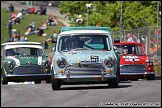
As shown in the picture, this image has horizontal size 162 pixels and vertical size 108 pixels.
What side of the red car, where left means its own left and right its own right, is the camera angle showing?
front

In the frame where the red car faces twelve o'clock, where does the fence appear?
The fence is roughly at 6 o'clock from the red car.

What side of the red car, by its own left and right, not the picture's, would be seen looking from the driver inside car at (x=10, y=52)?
right
